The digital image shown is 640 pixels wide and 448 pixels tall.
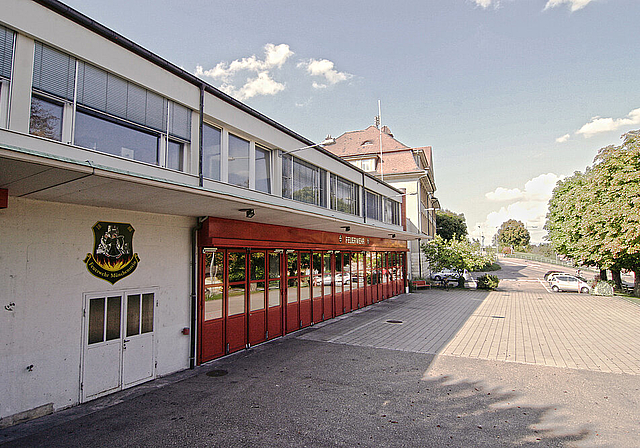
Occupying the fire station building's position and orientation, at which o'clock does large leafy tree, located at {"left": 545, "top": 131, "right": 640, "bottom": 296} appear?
The large leafy tree is roughly at 10 o'clock from the fire station building.

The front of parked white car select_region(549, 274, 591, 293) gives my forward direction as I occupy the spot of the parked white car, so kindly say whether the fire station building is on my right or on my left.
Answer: on my right

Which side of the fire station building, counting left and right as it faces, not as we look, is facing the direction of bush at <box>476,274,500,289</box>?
left

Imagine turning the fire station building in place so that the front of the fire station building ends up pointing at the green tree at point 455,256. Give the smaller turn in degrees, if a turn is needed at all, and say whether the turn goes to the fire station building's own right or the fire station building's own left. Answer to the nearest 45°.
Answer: approximately 90° to the fire station building's own left

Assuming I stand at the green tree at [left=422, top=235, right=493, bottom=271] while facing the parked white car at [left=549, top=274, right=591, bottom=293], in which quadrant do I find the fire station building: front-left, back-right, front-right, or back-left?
back-right

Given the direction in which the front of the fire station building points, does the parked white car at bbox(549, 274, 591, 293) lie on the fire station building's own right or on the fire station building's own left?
on the fire station building's own left

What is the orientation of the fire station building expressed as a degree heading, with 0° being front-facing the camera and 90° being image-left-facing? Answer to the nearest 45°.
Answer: approximately 315°
